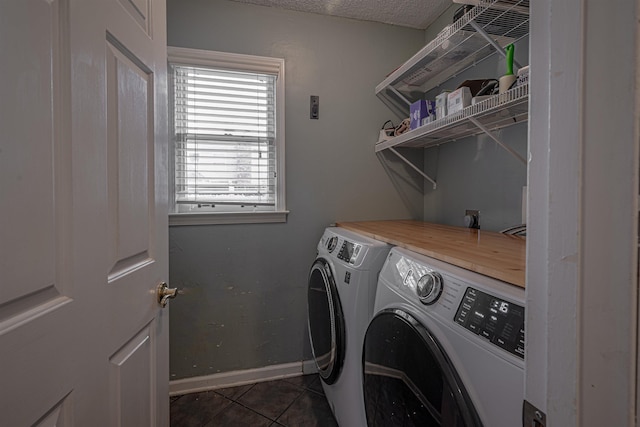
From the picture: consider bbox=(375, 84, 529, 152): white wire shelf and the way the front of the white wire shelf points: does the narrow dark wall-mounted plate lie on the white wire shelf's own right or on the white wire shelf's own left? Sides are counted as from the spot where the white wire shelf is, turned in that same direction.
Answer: on the white wire shelf's own right

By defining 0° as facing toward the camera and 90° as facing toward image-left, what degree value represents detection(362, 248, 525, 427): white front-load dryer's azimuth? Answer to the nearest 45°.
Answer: approximately 45°

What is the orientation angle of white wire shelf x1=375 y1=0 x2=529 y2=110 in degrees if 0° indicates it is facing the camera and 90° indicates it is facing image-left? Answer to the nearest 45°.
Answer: approximately 45°

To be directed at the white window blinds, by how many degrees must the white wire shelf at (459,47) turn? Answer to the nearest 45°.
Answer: approximately 45° to its right
